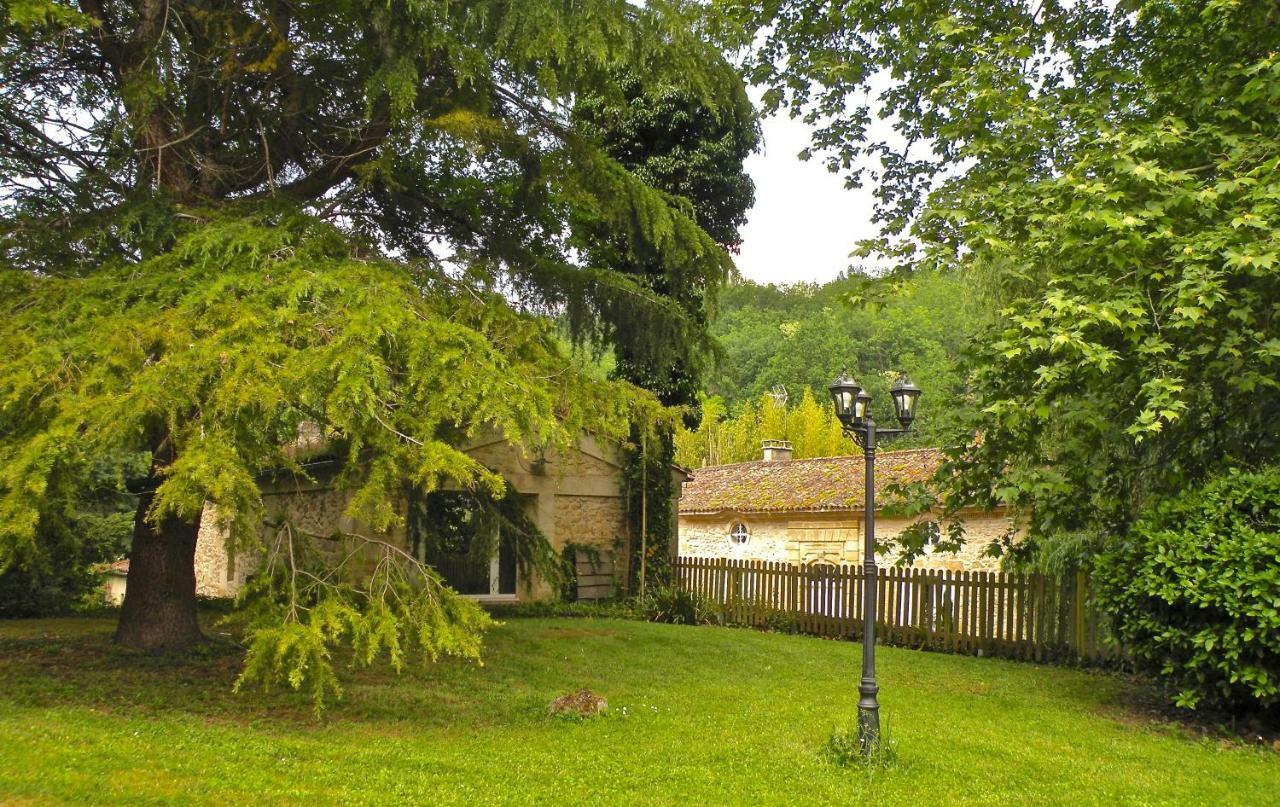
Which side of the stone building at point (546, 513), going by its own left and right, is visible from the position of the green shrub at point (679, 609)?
left

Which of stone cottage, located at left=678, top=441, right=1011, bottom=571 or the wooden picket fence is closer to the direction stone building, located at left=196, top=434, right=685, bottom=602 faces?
the wooden picket fence

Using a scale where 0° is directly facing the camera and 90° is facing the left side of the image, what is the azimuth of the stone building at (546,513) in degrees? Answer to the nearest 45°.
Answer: approximately 0°

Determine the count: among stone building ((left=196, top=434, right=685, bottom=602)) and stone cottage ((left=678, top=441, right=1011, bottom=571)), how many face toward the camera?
2

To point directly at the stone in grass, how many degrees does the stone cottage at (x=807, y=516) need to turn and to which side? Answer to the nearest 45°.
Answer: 0° — it already faces it

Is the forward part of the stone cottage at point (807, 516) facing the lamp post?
yes
